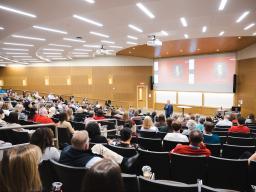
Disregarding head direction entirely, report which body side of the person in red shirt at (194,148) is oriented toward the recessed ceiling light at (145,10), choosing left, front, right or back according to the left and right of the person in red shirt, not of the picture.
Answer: front

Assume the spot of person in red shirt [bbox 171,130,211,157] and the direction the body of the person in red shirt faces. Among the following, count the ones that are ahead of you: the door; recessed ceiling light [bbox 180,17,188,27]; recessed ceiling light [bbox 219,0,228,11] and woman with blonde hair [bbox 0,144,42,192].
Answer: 3

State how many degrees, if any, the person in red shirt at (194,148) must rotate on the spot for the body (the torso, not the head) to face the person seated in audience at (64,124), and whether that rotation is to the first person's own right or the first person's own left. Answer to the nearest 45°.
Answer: approximately 45° to the first person's own left

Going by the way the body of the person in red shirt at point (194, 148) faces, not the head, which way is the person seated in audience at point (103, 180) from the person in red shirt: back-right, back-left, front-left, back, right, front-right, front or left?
back

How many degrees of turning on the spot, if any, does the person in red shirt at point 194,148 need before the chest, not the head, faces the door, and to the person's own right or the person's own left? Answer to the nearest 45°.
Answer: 0° — they already face it

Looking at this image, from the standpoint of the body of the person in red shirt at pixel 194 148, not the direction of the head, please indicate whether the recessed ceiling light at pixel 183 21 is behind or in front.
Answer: in front

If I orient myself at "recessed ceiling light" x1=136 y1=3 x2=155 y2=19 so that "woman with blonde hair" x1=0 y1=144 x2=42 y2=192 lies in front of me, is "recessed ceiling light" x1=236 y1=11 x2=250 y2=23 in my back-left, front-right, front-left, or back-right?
back-left

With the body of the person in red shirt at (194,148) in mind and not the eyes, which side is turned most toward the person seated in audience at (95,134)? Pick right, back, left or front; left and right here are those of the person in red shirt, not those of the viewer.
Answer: left

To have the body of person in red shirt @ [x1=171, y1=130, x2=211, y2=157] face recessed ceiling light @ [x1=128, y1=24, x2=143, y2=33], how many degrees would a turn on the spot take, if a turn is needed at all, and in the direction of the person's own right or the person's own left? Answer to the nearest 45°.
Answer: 0° — they already face it

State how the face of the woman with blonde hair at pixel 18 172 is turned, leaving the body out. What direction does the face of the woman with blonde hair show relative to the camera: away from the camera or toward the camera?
away from the camera

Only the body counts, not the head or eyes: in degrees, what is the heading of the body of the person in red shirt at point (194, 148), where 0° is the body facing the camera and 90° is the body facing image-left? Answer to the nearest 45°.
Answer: approximately 180°

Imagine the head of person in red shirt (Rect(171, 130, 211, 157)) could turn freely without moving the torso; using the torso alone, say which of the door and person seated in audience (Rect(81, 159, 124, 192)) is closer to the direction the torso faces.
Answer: the door

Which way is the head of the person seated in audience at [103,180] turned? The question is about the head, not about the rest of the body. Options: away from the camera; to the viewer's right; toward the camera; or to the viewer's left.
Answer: away from the camera

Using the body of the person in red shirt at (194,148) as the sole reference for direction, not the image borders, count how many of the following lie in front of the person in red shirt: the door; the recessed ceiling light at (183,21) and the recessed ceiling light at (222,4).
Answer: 3

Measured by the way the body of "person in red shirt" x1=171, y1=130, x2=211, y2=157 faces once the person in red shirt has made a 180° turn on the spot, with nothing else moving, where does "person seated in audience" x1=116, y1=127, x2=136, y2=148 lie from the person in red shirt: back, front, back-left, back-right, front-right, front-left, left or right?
right

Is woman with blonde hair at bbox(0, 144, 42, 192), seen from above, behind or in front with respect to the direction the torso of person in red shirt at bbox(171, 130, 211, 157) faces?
behind
